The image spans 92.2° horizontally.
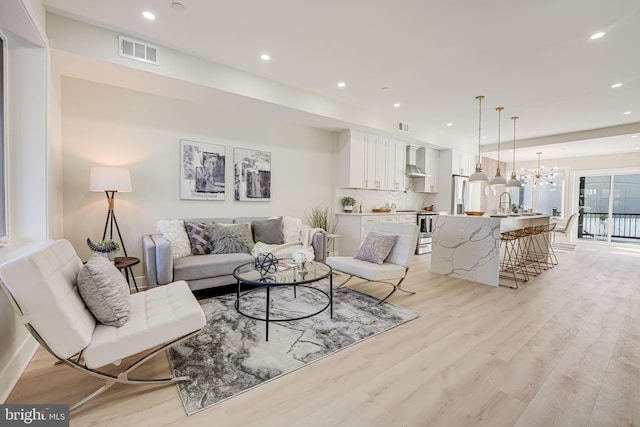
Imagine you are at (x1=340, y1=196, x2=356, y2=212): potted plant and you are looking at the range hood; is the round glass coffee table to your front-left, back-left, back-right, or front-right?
back-right

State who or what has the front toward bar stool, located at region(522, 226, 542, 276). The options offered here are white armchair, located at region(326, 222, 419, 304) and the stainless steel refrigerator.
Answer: the stainless steel refrigerator

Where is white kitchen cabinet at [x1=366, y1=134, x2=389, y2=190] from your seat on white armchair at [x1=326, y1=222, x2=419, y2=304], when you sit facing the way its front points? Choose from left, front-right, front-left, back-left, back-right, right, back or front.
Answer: back-right

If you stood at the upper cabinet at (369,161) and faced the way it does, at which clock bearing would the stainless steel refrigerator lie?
The stainless steel refrigerator is roughly at 9 o'clock from the upper cabinet.

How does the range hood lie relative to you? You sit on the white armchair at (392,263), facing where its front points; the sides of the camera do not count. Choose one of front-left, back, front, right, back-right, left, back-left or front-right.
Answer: back-right

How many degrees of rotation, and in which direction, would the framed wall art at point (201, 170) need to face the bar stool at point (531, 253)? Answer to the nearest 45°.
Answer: approximately 45° to its left

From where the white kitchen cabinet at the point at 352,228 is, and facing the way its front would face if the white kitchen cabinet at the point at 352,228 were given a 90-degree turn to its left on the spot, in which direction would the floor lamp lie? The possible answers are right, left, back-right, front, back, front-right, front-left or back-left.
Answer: back

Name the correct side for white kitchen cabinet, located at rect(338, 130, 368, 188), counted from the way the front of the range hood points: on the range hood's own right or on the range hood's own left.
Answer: on the range hood's own right

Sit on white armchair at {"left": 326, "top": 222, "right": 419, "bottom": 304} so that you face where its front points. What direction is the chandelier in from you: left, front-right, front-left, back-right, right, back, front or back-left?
back

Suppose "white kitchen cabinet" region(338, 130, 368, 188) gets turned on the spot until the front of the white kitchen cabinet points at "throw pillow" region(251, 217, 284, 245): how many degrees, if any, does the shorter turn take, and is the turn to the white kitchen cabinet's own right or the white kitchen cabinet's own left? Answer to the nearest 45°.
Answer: approximately 90° to the white kitchen cabinet's own right

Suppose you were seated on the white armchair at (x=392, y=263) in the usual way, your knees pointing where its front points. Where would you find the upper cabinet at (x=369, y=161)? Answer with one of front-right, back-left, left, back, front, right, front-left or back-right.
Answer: back-right
